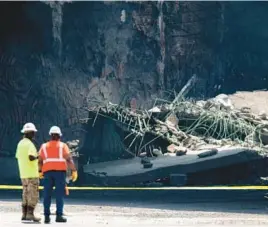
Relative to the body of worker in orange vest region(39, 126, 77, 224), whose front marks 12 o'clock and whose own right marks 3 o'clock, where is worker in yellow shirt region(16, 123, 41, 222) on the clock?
The worker in yellow shirt is roughly at 10 o'clock from the worker in orange vest.

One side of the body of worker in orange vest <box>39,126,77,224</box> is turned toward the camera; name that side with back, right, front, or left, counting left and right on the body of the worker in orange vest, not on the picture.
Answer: back

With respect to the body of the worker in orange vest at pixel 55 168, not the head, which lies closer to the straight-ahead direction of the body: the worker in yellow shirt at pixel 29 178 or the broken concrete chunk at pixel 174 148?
the broken concrete chunk
